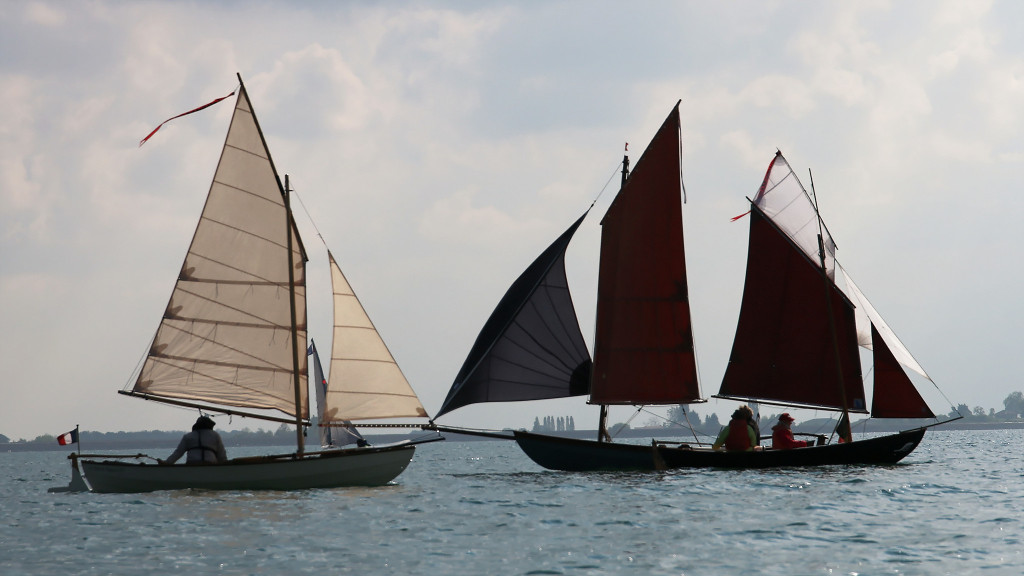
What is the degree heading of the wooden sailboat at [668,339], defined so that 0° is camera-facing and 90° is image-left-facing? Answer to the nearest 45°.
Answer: approximately 90°

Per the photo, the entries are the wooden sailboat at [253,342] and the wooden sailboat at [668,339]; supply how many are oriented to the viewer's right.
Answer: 1

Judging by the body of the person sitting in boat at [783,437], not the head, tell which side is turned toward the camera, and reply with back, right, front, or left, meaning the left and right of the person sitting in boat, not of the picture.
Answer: right

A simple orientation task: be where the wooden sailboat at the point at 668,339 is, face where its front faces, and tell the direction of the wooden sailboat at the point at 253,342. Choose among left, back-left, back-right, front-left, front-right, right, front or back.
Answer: front-left

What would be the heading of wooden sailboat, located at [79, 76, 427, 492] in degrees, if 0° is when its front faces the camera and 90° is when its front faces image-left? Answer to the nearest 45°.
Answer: approximately 270°

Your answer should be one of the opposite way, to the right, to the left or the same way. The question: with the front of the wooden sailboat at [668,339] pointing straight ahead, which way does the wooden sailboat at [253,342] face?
the opposite way

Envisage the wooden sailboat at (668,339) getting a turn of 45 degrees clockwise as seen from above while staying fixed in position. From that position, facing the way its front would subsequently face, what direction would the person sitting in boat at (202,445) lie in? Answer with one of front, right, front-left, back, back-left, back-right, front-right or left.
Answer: left

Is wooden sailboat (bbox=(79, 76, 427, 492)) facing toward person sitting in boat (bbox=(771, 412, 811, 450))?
yes

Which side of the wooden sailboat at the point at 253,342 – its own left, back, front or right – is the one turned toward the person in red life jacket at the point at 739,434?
front
